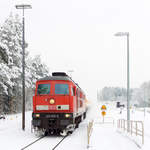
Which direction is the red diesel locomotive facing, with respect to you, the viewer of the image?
facing the viewer
